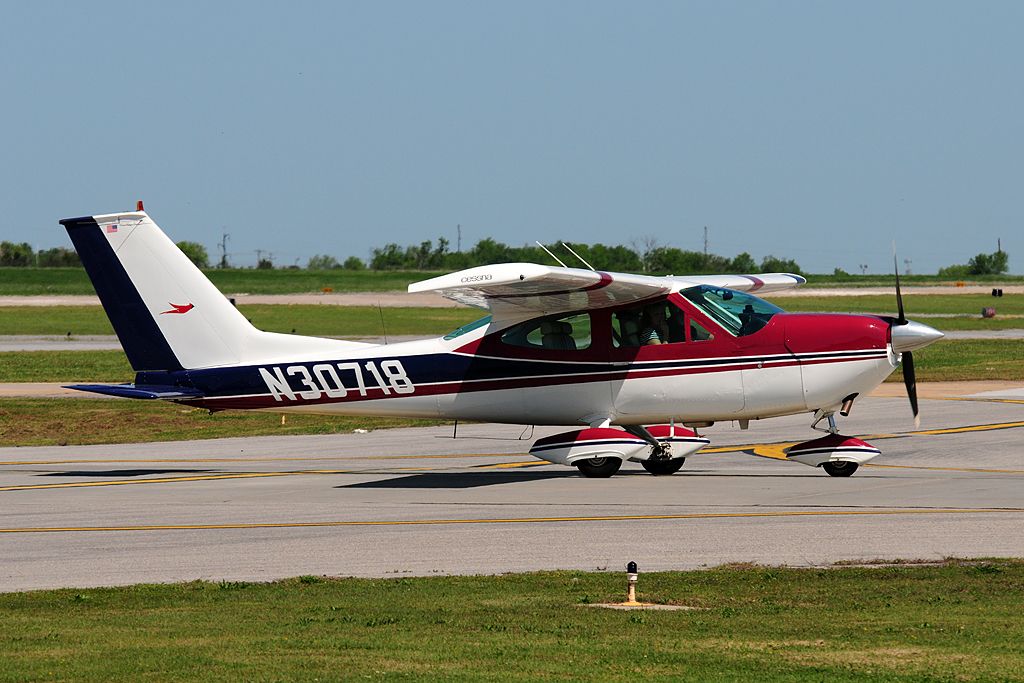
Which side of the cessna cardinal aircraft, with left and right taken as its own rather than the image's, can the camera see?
right
